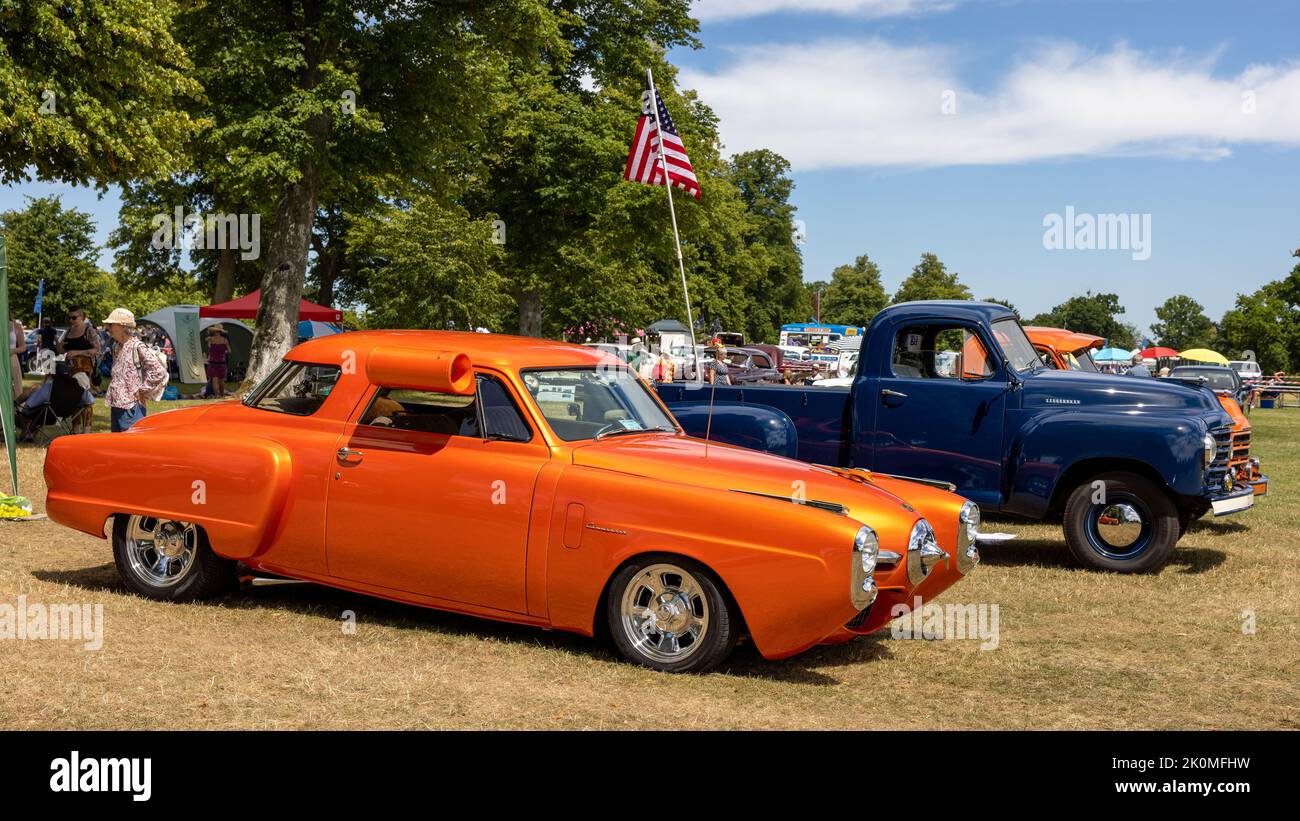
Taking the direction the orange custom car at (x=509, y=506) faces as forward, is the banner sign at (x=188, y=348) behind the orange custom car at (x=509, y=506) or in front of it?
behind

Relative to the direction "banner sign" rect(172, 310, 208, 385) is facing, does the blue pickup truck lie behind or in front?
in front

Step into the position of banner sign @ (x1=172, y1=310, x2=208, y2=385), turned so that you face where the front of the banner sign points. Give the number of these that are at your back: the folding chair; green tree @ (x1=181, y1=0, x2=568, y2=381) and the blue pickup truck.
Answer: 0

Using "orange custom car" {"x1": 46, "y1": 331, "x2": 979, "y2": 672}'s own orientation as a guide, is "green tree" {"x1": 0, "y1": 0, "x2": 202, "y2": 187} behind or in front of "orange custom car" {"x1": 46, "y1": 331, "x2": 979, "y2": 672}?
behind

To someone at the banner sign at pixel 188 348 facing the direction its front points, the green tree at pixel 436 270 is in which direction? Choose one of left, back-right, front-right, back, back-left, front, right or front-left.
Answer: left

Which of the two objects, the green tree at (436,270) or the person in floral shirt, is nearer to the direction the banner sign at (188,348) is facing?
the person in floral shirt

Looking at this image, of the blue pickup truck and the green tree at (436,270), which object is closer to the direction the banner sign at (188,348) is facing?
the blue pickup truck

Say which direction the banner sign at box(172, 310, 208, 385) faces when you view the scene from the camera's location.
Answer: facing the viewer

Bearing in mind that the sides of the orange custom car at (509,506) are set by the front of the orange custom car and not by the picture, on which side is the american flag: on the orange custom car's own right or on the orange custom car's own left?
on the orange custom car's own left

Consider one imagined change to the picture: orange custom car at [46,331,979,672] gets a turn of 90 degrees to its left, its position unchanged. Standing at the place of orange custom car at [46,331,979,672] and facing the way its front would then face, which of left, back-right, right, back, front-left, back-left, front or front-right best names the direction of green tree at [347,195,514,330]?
front-left

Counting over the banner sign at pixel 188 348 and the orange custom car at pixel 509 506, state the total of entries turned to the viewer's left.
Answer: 0

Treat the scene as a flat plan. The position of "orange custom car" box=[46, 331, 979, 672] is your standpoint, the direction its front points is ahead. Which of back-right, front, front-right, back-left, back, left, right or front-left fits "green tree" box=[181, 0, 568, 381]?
back-left
